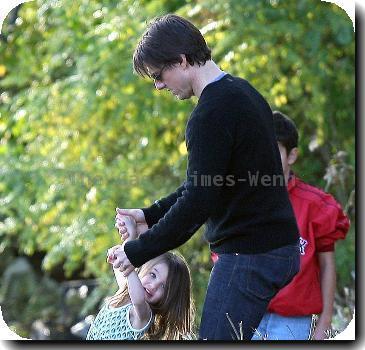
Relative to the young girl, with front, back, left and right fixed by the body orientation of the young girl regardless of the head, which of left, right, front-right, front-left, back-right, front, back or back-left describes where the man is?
left

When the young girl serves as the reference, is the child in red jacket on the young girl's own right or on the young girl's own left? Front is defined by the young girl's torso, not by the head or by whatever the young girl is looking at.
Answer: on the young girl's own left

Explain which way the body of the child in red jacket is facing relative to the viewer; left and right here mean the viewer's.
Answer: facing the viewer and to the left of the viewer

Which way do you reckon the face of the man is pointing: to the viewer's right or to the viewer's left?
to the viewer's left

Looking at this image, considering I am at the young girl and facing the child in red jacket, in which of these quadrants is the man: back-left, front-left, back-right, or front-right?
front-right

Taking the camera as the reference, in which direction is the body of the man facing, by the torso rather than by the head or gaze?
to the viewer's left
